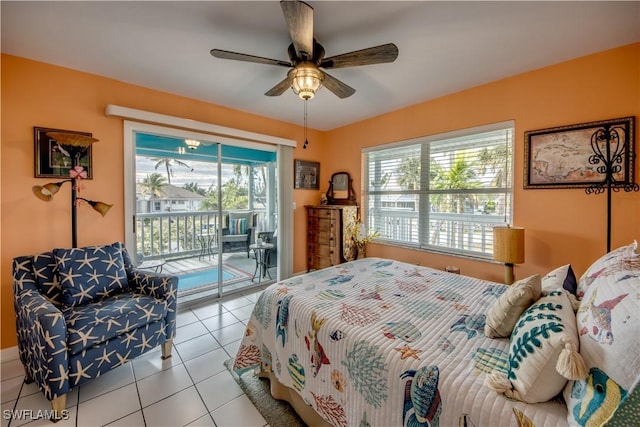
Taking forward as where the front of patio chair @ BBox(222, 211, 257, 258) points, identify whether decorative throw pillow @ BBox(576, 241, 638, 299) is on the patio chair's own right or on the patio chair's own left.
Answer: on the patio chair's own left

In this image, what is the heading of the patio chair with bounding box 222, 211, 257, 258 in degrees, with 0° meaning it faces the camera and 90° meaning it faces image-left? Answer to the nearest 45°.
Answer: approximately 45°

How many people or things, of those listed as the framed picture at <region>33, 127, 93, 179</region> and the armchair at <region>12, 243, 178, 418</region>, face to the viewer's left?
0

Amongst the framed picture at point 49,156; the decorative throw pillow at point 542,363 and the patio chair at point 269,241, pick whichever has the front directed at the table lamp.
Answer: the framed picture

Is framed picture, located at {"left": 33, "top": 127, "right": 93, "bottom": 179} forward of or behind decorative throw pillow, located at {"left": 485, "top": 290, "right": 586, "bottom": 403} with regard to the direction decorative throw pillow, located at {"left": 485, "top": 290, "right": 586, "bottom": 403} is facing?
forward

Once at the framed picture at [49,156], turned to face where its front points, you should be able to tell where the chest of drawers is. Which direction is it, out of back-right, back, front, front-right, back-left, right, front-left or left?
front-left

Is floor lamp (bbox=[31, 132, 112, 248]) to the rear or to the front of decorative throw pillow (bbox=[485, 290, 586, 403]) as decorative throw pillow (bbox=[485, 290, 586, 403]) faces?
to the front

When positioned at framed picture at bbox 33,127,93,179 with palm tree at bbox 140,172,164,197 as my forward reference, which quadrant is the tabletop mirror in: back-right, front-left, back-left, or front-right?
front-right

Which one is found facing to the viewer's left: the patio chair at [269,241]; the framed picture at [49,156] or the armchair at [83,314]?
the patio chair

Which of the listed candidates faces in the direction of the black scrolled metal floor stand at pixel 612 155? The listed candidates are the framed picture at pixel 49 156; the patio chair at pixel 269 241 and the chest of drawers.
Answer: the framed picture

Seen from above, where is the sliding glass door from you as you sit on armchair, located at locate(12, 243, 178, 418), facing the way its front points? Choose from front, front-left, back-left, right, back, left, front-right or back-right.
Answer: left
